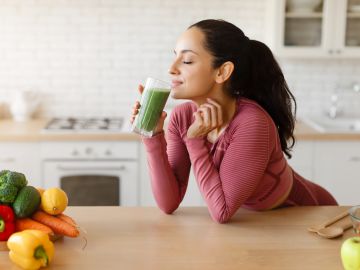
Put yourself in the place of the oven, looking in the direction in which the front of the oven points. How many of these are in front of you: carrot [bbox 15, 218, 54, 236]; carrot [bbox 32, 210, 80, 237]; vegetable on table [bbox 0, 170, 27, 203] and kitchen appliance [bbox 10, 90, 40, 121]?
3

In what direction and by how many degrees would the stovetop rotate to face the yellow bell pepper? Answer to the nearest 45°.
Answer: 0° — it already faces it

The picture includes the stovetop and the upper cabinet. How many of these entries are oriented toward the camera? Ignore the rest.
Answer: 2

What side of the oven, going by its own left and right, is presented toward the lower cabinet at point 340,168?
left

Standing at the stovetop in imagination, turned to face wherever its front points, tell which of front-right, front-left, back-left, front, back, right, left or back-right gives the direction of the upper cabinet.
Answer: left

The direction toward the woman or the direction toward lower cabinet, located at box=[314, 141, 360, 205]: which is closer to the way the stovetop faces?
the woman

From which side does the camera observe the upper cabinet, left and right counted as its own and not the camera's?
front

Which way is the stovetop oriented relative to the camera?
toward the camera

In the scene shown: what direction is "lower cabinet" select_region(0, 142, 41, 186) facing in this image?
toward the camera

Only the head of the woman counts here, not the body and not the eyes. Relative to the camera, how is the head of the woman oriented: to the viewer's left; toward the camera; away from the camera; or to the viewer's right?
to the viewer's left

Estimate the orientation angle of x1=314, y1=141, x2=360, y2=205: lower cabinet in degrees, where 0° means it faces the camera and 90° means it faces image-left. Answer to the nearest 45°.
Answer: approximately 0°

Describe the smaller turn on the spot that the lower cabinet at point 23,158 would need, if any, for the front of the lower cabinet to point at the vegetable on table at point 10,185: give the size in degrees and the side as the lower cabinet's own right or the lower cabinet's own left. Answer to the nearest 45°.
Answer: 0° — it already faces it

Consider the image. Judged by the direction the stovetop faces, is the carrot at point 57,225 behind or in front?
in front
